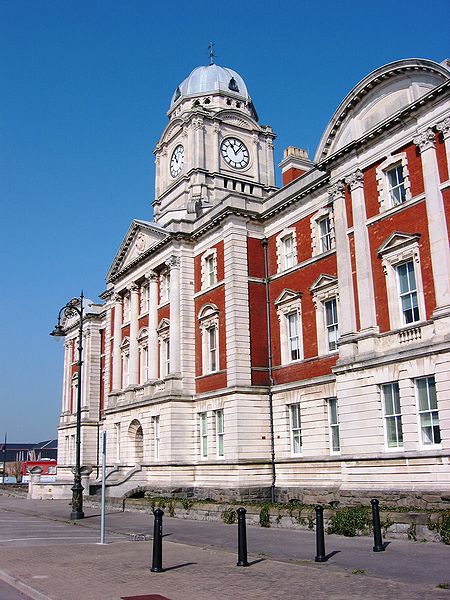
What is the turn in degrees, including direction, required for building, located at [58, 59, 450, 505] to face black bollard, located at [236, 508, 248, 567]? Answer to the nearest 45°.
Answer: approximately 45° to its left

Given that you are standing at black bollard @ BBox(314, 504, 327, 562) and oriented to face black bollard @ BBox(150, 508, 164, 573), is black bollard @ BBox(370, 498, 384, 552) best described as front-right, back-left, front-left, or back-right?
back-right

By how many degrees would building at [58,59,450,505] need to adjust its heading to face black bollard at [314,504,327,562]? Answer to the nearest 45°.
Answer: approximately 45° to its left

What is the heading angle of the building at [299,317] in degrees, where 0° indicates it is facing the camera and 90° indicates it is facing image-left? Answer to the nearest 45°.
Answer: approximately 45°

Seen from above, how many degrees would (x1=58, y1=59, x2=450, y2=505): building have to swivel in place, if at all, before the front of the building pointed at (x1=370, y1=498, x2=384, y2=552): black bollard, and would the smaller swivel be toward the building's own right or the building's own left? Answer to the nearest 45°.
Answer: approximately 45° to the building's own left

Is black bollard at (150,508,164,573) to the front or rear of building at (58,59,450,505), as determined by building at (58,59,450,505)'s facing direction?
to the front
